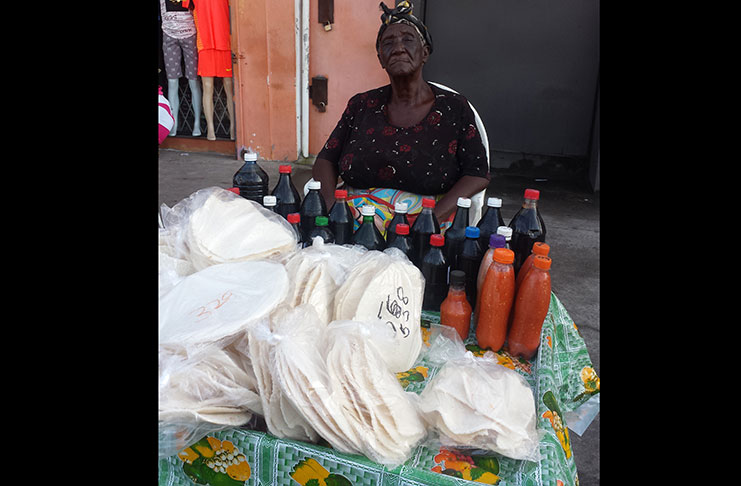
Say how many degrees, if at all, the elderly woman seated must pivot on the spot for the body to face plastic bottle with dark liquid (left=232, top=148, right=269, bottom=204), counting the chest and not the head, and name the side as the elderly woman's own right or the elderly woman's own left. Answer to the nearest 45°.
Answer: approximately 45° to the elderly woman's own right

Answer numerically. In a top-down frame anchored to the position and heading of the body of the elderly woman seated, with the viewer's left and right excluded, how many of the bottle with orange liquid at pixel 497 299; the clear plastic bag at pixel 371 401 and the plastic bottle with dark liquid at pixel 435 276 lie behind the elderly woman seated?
0

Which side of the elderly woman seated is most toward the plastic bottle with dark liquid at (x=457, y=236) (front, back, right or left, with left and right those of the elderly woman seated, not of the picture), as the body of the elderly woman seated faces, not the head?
front

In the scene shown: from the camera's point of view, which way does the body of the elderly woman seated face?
toward the camera

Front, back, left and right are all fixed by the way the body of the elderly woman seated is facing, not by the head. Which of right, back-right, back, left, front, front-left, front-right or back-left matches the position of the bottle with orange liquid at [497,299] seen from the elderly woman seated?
front

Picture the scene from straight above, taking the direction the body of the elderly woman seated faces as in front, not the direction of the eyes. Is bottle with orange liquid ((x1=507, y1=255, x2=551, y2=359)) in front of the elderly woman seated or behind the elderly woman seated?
in front

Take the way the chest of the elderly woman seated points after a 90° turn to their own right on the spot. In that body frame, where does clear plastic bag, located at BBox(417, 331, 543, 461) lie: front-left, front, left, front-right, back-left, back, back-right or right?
left

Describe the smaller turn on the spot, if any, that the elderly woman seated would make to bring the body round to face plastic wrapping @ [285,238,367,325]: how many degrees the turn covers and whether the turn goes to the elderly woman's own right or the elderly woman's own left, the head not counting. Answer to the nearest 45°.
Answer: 0° — they already face it

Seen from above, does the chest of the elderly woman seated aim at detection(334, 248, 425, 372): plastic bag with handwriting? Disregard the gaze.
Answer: yes

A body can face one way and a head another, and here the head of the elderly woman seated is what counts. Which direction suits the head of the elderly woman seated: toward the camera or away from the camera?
toward the camera

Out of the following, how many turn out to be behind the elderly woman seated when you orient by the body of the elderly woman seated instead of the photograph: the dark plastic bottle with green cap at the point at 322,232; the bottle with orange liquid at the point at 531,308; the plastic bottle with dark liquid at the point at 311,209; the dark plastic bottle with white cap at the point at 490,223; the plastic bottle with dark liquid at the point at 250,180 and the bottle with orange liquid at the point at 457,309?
0

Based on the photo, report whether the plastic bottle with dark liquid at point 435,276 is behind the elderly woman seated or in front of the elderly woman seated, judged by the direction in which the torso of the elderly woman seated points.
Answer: in front
